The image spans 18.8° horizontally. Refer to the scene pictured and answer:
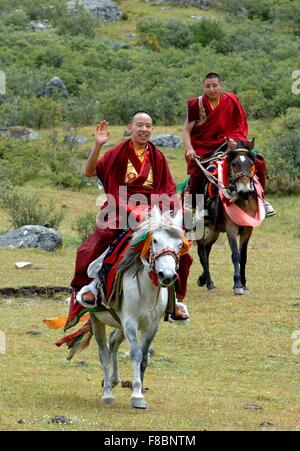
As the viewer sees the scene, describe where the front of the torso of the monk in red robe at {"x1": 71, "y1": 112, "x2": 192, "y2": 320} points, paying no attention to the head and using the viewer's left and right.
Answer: facing the viewer

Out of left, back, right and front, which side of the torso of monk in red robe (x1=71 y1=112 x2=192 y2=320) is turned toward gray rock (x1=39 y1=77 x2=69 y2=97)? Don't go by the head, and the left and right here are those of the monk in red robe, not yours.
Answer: back

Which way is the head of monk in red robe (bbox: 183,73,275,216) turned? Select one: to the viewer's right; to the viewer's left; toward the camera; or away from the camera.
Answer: toward the camera

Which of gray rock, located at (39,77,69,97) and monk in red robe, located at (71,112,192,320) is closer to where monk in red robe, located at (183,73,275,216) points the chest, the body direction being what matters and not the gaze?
the monk in red robe

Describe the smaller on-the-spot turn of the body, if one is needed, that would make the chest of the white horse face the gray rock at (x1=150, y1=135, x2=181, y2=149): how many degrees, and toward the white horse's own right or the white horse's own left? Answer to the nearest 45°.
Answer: approximately 135° to the white horse's own left

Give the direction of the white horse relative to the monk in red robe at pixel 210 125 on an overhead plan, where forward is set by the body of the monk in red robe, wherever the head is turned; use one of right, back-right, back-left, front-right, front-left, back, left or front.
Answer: front

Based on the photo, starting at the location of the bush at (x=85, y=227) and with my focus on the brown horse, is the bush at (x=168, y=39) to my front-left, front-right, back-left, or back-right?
back-left

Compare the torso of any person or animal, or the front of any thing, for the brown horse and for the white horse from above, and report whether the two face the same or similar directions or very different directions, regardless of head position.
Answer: same or similar directions

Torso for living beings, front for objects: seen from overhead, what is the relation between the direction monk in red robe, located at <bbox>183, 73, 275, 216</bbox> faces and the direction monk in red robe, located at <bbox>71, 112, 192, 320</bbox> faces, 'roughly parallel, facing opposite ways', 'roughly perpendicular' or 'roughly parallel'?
roughly parallel

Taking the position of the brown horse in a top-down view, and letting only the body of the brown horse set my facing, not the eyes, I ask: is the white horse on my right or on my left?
on my right

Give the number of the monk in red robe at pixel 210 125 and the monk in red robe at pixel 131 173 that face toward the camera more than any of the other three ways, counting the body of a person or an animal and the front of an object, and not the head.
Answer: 2

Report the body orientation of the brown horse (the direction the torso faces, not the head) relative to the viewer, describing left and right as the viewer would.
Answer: facing the viewer and to the right of the viewer

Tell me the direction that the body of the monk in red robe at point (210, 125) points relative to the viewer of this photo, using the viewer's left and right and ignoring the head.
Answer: facing the viewer
